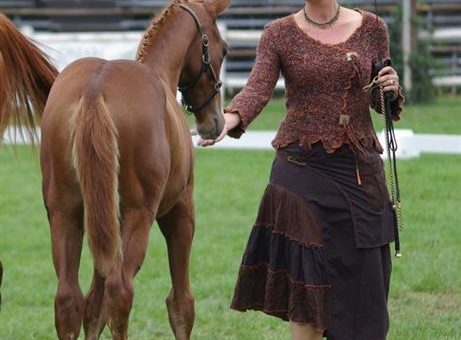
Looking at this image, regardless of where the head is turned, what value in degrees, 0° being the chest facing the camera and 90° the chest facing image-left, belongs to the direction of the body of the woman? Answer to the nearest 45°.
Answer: approximately 0°

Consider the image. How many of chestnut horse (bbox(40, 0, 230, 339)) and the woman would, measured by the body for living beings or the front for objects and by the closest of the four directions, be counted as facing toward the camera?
1

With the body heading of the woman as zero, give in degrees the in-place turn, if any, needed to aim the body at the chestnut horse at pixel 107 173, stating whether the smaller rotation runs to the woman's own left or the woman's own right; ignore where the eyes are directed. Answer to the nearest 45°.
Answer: approximately 90° to the woman's own right

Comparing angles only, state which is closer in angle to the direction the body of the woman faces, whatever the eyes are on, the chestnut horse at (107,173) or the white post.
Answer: the chestnut horse

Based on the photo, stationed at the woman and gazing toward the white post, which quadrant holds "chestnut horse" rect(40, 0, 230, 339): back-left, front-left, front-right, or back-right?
back-left

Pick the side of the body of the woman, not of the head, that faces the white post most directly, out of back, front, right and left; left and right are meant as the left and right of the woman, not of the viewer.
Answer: back

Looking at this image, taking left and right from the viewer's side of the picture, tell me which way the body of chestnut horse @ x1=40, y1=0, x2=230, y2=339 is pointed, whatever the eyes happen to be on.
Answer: facing away from the viewer and to the right of the viewer
